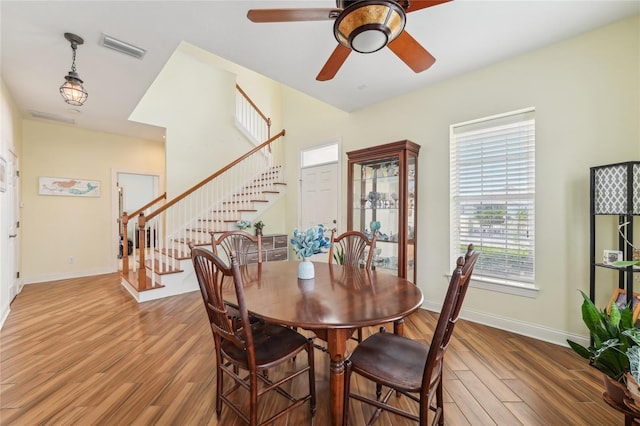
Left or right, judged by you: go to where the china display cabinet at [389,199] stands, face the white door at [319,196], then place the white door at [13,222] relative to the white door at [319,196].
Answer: left

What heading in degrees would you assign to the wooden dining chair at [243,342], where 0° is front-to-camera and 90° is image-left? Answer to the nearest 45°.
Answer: approximately 225°

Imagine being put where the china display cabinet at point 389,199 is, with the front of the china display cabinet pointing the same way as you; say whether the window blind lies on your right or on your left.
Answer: on your left

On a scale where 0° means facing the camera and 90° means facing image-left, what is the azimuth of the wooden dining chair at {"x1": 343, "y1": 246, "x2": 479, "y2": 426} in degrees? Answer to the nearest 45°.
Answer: approximately 135°

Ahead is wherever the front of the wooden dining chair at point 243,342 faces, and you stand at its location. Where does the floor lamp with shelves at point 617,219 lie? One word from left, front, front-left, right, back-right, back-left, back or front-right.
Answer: front-right

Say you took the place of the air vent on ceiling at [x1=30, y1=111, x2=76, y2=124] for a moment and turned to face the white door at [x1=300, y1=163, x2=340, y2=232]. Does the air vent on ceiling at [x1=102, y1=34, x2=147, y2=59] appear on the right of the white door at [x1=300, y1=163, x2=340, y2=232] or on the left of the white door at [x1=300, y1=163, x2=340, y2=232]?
right

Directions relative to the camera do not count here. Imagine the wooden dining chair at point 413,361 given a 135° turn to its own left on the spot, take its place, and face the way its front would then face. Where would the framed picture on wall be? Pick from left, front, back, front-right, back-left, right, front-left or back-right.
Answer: right

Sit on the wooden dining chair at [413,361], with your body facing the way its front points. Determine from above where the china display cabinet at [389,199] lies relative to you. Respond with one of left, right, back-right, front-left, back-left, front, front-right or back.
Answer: front-right

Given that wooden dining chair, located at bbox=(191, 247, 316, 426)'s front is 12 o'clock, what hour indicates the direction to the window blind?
The window blind is roughly at 1 o'clock from the wooden dining chair.

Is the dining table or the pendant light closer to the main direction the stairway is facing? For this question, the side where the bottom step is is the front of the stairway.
the pendant light
